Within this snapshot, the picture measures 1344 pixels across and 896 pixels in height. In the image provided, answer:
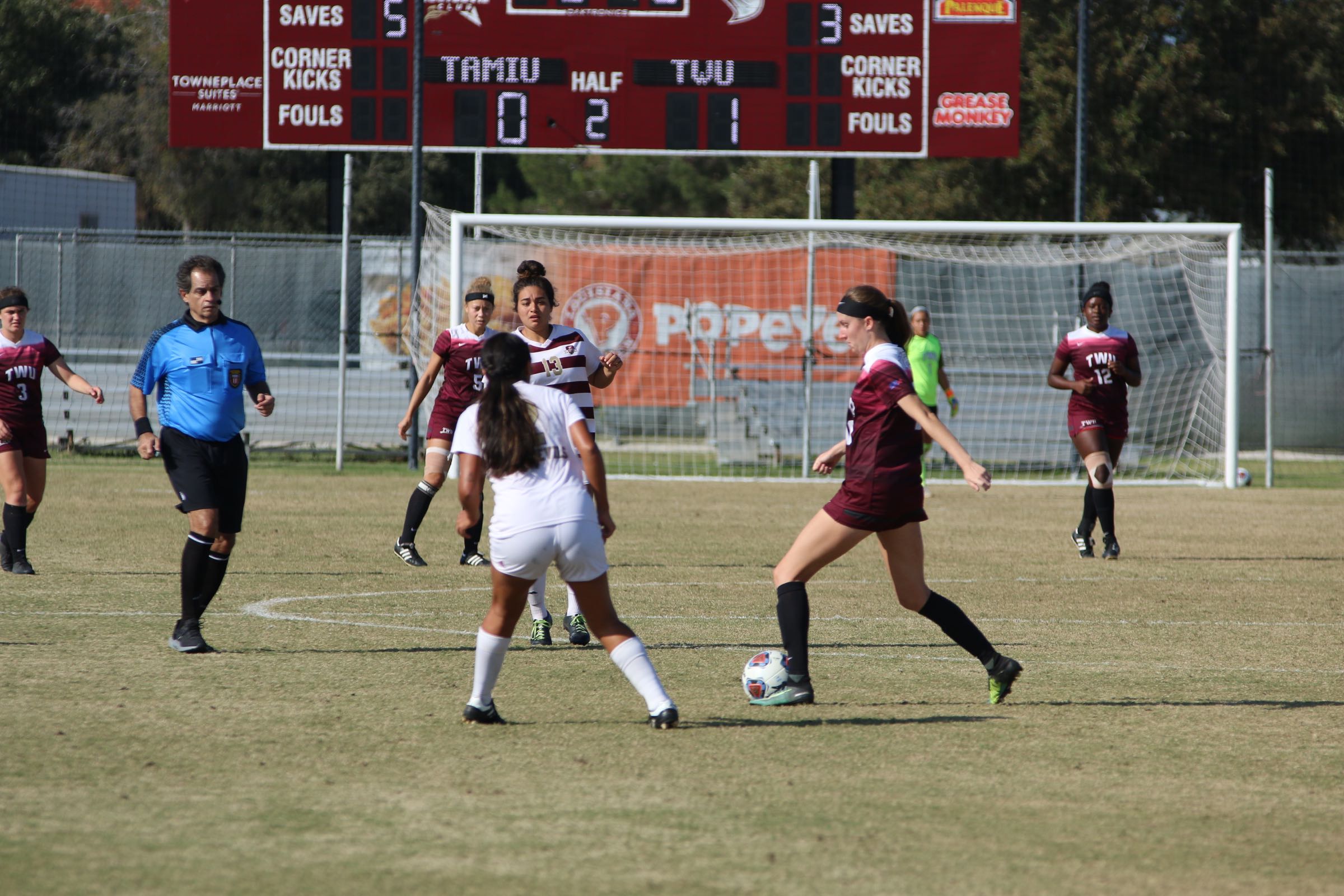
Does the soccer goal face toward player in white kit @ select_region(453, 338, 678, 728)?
yes

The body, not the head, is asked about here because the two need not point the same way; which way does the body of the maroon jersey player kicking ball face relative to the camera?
to the viewer's left

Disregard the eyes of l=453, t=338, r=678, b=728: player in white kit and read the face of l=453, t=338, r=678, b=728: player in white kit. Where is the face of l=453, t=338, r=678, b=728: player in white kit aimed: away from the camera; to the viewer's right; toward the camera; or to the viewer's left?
away from the camera

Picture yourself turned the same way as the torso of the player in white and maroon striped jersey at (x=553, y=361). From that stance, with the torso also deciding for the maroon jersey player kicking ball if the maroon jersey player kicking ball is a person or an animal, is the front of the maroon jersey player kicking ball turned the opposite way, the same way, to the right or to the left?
to the right

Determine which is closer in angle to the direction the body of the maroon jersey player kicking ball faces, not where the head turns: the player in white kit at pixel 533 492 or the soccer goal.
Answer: the player in white kit

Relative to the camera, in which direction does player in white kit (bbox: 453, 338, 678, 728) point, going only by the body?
away from the camera
